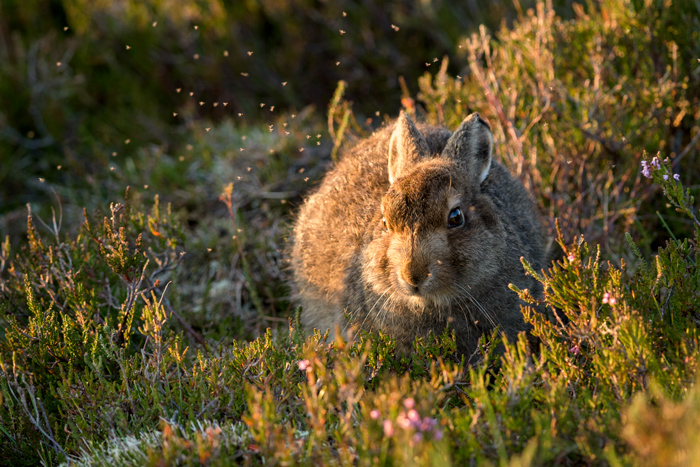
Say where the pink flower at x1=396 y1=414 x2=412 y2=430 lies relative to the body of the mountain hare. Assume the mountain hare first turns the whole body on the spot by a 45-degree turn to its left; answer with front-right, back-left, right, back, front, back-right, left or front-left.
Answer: front-right

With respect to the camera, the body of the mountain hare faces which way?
toward the camera

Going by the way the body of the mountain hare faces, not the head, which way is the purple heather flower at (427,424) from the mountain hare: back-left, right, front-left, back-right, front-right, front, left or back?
front

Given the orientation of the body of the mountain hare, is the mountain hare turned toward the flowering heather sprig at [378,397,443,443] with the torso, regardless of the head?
yes
